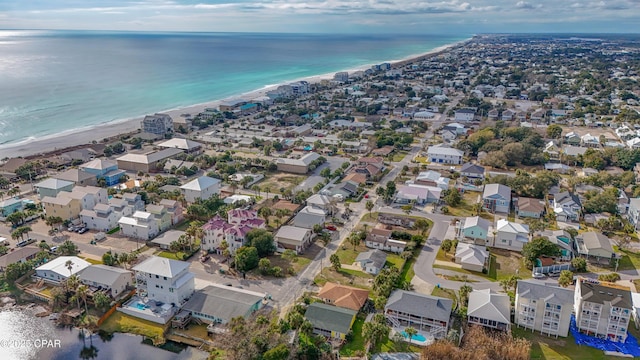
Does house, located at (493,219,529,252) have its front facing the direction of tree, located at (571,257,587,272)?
no

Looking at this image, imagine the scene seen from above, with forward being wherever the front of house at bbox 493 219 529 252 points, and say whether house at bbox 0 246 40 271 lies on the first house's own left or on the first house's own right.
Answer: on the first house's own right

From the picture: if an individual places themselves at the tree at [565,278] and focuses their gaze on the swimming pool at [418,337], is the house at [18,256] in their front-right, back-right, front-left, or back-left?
front-right

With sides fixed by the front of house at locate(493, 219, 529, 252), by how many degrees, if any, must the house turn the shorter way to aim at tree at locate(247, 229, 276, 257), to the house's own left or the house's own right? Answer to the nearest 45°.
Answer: approximately 45° to the house's own right

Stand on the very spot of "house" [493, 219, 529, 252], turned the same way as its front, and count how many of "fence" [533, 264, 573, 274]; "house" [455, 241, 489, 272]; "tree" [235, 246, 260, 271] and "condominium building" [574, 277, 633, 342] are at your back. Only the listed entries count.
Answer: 0

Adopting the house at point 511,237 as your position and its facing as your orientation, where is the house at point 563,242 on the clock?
the house at point 563,242 is roughly at 9 o'clock from the house at point 511,237.

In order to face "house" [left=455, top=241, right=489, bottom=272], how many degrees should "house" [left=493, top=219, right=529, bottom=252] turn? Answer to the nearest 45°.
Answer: approximately 45° to its right

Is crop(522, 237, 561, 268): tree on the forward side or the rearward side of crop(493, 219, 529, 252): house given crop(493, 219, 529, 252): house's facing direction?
on the forward side

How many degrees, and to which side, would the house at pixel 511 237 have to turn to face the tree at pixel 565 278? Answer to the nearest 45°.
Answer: approximately 45° to its left

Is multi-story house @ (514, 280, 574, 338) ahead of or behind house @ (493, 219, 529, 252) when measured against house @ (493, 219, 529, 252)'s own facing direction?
ahead

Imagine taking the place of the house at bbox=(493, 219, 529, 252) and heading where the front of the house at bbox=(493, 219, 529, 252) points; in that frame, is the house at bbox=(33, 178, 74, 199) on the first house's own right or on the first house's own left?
on the first house's own right

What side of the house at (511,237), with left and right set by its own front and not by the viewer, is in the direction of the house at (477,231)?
right

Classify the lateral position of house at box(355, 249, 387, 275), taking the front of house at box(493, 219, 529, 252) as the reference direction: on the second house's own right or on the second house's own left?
on the second house's own right

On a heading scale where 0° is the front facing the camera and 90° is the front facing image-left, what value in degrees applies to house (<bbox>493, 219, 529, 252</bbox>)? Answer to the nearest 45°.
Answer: approximately 0°

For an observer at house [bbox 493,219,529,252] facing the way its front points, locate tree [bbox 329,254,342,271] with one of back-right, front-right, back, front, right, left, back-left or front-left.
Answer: front-right

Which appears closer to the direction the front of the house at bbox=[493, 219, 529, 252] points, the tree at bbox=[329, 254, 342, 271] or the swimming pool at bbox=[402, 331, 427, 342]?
the swimming pool
